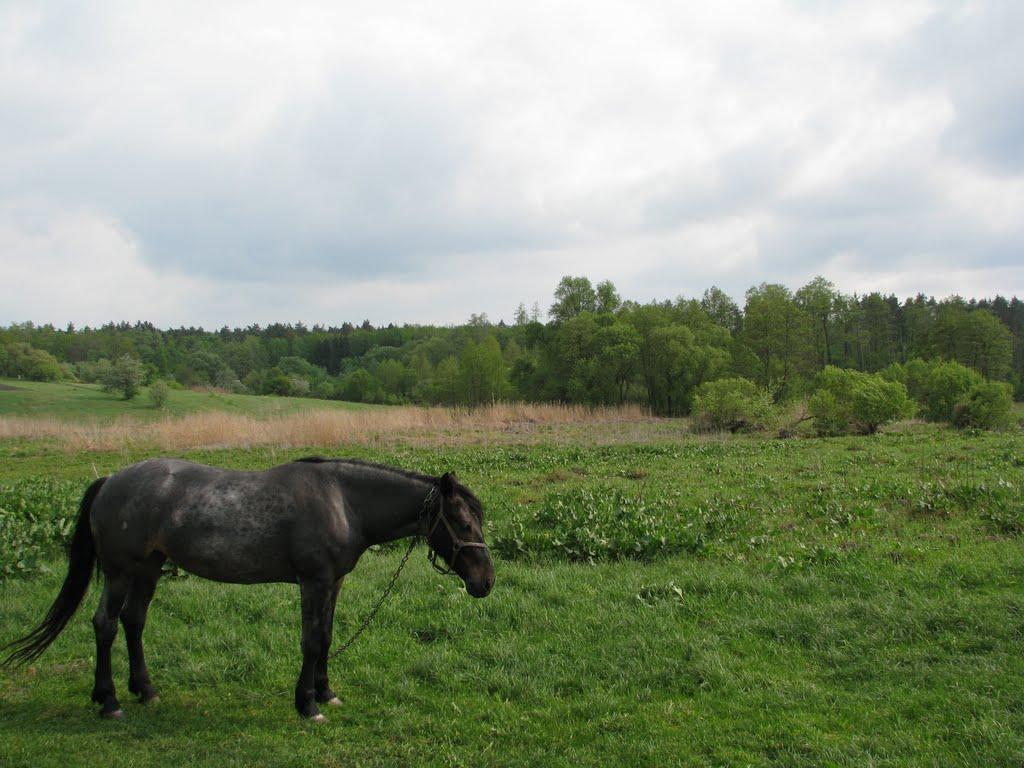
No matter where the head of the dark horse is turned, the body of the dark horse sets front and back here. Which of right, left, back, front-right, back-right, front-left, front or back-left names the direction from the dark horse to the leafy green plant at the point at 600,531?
front-left

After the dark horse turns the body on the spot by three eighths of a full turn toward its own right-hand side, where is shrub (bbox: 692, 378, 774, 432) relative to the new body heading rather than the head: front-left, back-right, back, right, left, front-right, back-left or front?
back

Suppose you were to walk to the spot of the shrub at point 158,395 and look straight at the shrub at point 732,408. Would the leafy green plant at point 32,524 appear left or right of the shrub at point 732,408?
right

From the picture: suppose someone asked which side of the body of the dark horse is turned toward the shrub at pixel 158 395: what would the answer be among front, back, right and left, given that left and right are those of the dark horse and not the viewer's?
left

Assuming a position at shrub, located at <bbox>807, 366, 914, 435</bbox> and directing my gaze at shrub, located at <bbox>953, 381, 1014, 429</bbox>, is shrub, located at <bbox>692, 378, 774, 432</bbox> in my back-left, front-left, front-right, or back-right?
back-left

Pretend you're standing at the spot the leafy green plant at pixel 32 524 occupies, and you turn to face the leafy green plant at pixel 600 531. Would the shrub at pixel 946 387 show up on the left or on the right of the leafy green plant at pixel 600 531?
left

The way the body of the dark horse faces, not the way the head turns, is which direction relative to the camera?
to the viewer's right

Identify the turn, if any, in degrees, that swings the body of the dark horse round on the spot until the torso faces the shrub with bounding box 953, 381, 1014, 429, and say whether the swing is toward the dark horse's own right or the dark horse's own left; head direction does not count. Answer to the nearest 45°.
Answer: approximately 45° to the dark horse's own left
